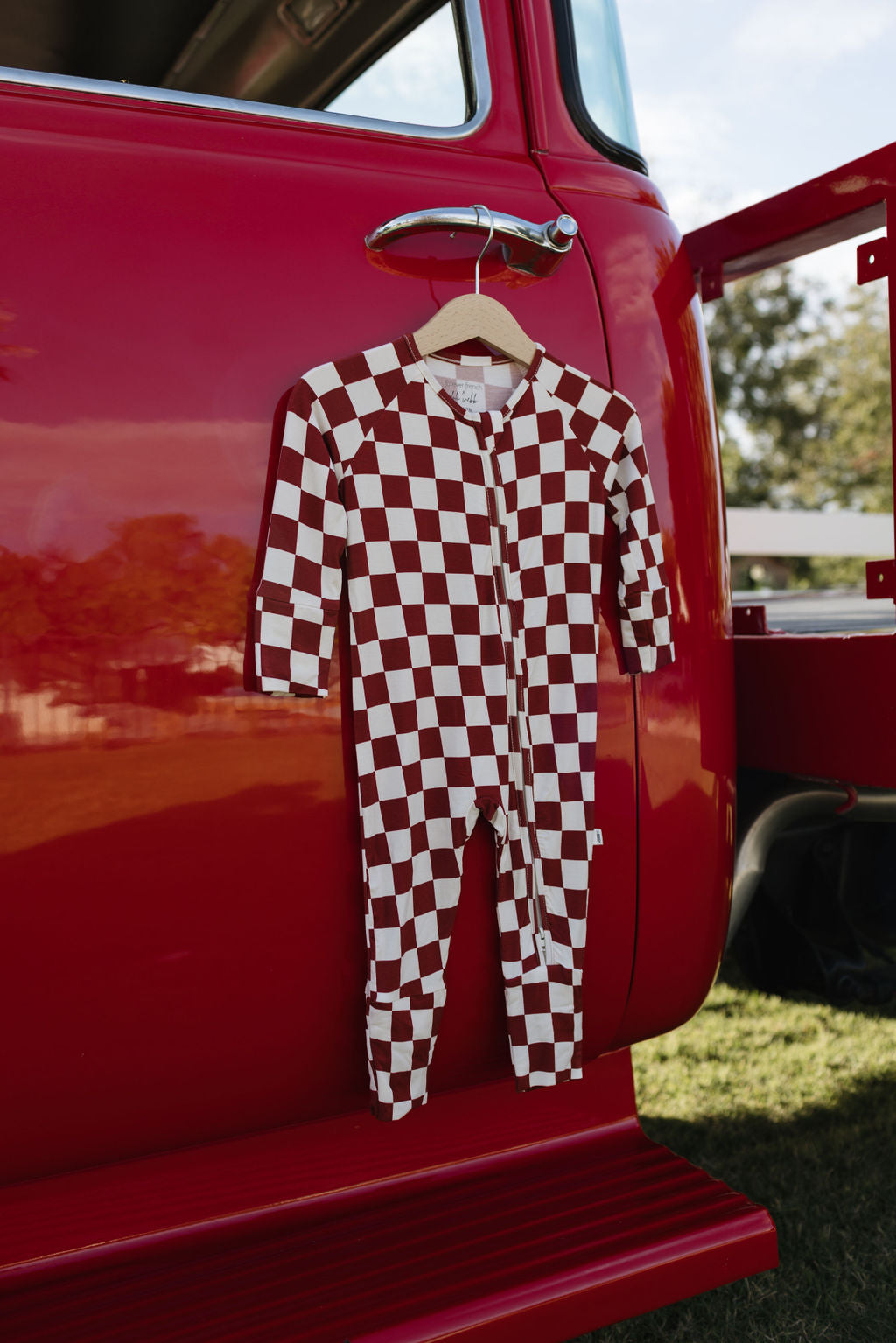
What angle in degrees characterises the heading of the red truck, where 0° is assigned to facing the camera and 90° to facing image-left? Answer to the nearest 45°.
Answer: approximately 45°

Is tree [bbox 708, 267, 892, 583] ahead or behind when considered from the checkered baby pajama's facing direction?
behind

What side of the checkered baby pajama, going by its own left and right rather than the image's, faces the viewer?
front

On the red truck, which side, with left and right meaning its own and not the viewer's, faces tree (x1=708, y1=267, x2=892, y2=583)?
right
